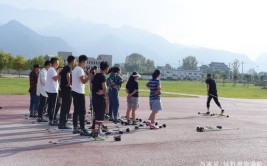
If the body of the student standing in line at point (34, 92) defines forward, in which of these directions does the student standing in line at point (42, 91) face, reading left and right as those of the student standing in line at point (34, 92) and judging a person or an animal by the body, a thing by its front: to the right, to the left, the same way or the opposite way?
the same way

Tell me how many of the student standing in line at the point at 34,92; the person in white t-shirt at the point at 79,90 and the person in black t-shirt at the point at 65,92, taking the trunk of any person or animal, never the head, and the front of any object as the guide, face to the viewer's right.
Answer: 3

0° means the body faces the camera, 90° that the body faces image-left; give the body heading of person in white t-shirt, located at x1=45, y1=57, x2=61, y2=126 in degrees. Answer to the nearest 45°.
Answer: approximately 270°

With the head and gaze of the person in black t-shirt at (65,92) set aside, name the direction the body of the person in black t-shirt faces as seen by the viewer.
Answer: to the viewer's right

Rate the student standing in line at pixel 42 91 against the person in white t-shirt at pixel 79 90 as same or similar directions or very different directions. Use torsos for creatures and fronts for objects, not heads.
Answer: same or similar directions

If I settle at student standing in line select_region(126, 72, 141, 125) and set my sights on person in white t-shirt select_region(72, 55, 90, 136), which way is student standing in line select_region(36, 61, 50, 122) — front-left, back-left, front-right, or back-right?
front-right

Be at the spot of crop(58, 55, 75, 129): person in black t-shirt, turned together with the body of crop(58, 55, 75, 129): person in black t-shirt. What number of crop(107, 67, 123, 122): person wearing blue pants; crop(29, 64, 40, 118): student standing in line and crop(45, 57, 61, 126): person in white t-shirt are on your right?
0

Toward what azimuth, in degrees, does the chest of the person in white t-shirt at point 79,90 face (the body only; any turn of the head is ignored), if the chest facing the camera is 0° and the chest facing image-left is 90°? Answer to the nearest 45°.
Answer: approximately 270°

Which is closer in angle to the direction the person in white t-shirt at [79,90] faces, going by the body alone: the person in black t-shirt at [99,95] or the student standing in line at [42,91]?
the person in black t-shirt

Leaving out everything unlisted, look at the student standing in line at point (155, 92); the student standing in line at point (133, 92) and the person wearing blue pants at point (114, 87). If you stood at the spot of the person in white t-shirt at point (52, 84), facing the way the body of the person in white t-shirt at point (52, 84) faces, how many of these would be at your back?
0

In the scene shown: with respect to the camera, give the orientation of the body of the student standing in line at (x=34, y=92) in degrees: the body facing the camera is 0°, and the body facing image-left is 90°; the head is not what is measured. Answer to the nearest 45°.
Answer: approximately 270°

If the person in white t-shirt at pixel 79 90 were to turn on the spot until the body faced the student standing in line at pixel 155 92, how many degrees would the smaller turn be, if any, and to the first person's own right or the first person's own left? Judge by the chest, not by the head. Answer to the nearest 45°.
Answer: approximately 45° to the first person's own left

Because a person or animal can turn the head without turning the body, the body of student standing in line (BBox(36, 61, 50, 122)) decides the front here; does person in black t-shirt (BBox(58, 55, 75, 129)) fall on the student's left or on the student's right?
on the student's right

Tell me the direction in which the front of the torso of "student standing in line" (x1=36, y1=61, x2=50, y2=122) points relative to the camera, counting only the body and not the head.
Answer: to the viewer's right
